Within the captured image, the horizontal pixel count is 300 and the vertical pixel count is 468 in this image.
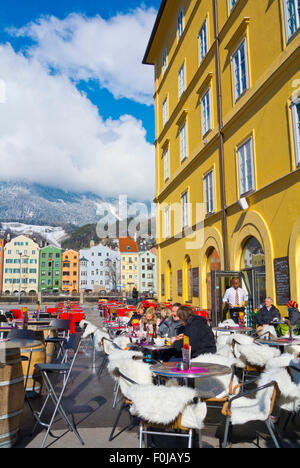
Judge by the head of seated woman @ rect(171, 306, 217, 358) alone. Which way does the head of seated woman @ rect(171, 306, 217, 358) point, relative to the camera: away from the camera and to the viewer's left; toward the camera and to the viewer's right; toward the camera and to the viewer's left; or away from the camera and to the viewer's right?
away from the camera and to the viewer's left

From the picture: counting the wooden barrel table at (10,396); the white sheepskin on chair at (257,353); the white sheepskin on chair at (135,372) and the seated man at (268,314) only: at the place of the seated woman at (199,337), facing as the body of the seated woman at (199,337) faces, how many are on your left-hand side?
2

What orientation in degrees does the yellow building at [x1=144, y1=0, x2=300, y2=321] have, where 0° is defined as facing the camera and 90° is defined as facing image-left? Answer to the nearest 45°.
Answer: approximately 45°

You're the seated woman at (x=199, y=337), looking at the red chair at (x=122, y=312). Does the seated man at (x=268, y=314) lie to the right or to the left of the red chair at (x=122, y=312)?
right

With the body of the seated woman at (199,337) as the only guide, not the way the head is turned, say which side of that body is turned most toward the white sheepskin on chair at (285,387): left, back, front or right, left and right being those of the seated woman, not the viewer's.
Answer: back

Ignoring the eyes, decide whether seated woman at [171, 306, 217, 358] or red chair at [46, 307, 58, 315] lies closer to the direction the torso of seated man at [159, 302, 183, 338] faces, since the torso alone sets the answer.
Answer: the seated woman
